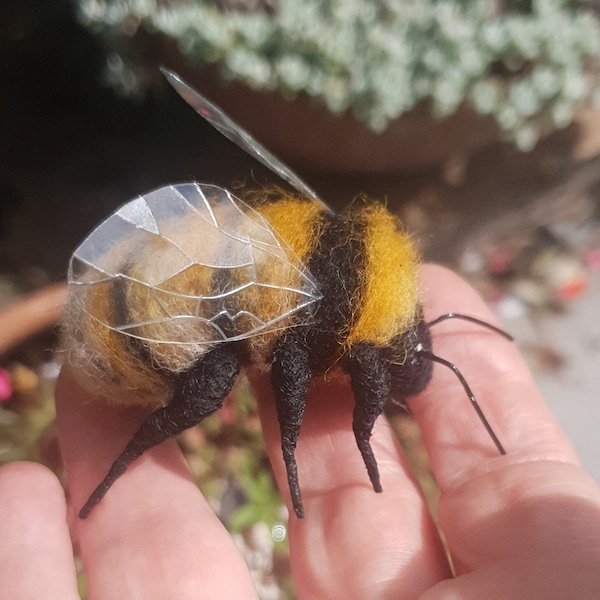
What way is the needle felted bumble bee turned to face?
to the viewer's right
